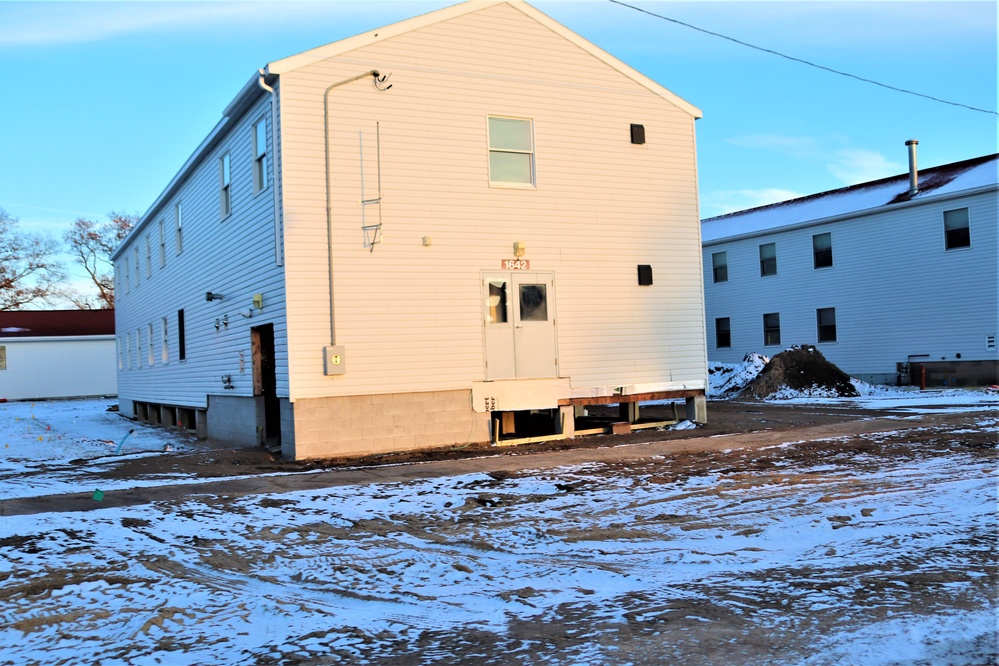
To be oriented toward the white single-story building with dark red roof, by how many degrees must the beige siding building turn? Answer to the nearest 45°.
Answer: approximately 135° to its right

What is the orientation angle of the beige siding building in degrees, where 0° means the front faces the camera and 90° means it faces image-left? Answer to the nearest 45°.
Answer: approximately 0°

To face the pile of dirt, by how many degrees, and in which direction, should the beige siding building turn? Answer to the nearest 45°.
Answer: approximately 135° to its left

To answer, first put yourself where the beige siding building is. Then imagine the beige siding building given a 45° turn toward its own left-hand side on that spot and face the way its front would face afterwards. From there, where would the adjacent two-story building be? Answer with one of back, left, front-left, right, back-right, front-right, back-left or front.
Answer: left
